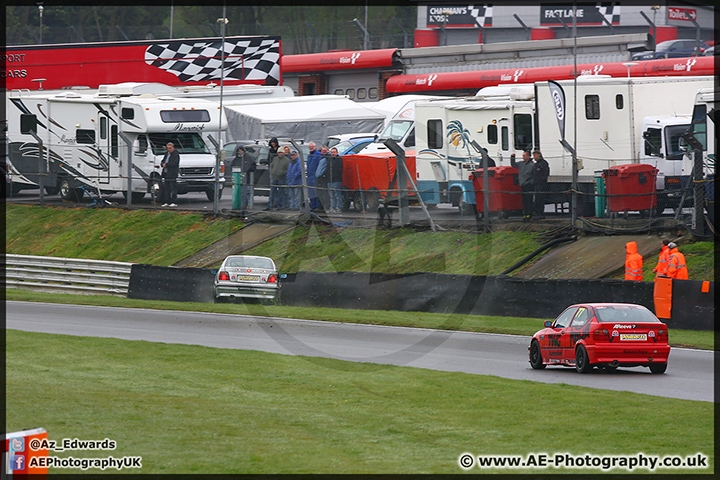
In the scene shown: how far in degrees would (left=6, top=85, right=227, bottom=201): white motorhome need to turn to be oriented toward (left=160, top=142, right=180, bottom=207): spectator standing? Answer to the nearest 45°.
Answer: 0° — it already faces them

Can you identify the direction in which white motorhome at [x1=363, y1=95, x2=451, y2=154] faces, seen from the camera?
facing the viewer and to the left of the viewer

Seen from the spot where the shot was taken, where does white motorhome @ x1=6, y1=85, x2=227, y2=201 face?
facing the viewer and to the right of the viewer

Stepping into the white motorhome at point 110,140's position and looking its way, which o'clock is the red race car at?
The red race car is roughly at 1 o'clock from the white motorhome.

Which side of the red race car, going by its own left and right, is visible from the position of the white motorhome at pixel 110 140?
front

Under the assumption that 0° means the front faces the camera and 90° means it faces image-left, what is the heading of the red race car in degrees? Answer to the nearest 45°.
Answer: approximately 135°

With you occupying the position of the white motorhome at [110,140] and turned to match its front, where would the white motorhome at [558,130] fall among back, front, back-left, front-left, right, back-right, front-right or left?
front

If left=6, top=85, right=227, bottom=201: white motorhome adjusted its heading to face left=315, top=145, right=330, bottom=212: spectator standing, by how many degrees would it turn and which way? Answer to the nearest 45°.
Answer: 0° — it already faces them

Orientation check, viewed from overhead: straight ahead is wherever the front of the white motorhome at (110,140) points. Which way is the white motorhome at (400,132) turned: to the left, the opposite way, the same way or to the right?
to the right

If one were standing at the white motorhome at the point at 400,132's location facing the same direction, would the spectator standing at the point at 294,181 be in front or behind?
in front

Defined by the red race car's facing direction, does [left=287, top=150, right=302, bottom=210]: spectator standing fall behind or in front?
in front

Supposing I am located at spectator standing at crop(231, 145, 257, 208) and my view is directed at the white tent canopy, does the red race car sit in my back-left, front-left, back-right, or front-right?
back-right

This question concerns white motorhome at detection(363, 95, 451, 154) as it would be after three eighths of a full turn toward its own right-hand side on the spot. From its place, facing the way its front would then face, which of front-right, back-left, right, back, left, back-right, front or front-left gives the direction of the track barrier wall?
back

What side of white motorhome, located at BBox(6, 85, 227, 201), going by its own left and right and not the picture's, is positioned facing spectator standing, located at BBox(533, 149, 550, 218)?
front

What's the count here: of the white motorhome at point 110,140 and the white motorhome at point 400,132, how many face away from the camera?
0
